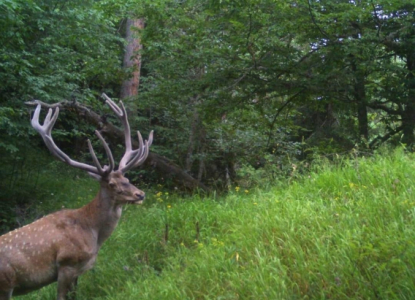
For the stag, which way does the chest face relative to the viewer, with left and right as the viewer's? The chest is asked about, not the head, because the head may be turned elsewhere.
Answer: facing to the right of the viewer

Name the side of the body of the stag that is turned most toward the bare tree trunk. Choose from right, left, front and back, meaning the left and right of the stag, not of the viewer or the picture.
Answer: left

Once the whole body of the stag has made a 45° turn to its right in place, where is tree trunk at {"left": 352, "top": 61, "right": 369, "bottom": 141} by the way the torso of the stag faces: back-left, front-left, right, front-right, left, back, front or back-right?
left
